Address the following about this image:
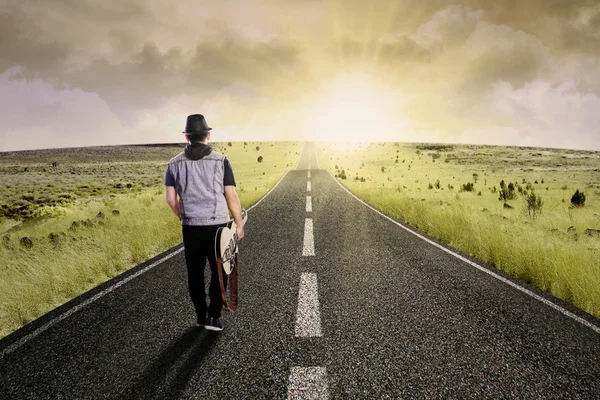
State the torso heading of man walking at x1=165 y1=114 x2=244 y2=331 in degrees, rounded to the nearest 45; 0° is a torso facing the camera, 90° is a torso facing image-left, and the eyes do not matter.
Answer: approximately 180°

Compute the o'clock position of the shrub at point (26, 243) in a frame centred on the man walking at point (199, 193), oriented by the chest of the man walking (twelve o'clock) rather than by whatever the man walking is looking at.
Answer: The shrub is roughly at 11 o'clock from the man walking.

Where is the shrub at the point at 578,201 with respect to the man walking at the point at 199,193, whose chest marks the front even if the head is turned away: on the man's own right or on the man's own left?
on the man's own right
